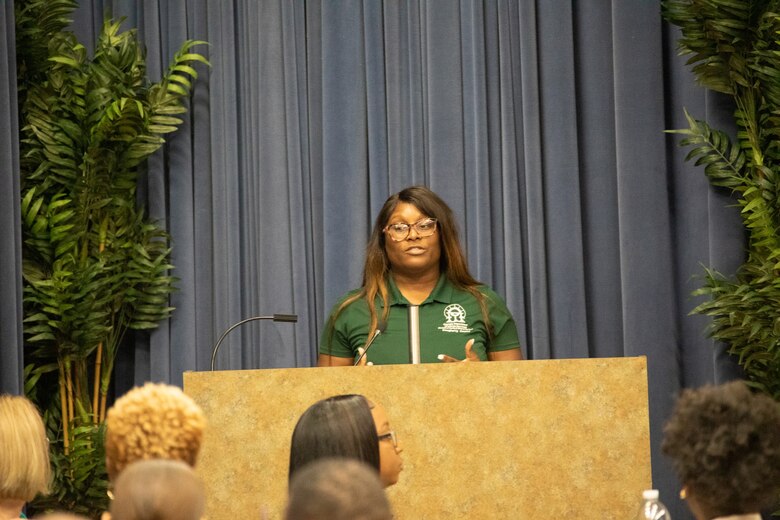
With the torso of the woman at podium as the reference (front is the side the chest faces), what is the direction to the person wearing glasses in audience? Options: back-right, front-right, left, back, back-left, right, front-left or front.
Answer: front

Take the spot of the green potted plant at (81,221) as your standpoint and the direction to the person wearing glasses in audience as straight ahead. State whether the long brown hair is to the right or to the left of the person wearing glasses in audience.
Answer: left

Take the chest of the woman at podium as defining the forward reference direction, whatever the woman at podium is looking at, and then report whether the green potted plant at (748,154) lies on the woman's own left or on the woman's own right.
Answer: on the woman's own left

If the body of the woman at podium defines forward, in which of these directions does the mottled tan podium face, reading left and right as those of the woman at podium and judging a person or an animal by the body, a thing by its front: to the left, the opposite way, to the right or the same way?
the same way

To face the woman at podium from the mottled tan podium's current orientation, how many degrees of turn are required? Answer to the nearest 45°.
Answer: approximately 180°

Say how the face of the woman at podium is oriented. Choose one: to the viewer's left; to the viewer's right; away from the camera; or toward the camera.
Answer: toward the camera

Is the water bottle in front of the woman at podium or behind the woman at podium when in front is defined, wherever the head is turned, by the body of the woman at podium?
in front

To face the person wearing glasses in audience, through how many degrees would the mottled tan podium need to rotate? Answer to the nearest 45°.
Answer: approximately 45° to its right

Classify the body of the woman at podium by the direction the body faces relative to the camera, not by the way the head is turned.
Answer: toward the camera

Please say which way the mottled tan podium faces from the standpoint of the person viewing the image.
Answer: facing the viewer

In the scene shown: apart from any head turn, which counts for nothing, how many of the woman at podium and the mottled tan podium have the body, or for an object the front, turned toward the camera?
2

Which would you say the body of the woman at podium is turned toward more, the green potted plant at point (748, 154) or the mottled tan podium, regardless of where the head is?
the mottled tan podium

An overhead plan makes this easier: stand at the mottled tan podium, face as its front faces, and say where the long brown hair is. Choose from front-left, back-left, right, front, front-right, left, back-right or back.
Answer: back

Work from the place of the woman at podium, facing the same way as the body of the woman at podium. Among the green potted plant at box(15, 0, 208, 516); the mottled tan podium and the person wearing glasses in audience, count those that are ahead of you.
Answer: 2
